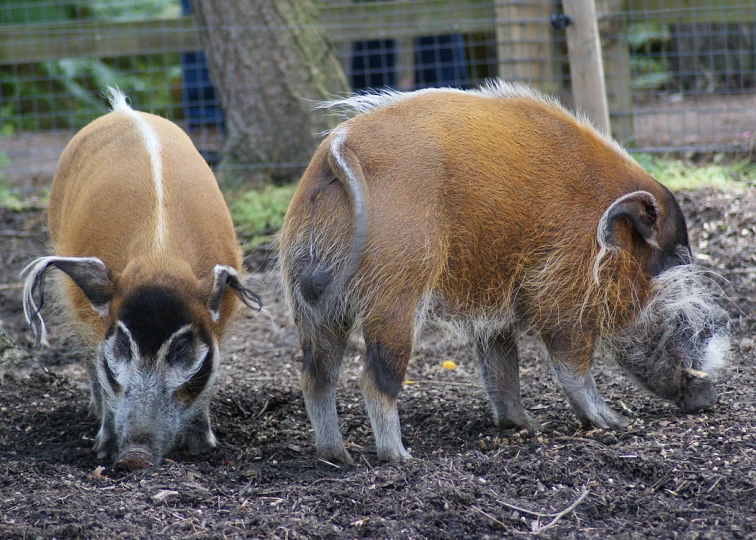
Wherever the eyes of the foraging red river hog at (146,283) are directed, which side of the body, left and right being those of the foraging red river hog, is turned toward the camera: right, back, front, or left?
front

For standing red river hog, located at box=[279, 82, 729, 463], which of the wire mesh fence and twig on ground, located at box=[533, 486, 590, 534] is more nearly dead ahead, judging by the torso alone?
the wire mesh fence

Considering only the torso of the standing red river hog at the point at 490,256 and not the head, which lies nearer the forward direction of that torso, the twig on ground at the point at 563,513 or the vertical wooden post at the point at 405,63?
the vertical wooden post

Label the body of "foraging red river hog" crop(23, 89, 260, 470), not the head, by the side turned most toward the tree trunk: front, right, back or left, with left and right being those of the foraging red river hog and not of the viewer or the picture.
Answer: back

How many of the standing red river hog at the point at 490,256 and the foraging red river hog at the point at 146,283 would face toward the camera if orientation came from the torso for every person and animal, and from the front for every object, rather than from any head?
1

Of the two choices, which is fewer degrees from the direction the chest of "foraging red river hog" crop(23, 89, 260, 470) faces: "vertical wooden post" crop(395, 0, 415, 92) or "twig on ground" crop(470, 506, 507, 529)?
the twig on ground

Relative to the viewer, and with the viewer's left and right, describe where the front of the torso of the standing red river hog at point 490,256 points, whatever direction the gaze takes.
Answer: facing away from the viewer and to the right of the viewer
